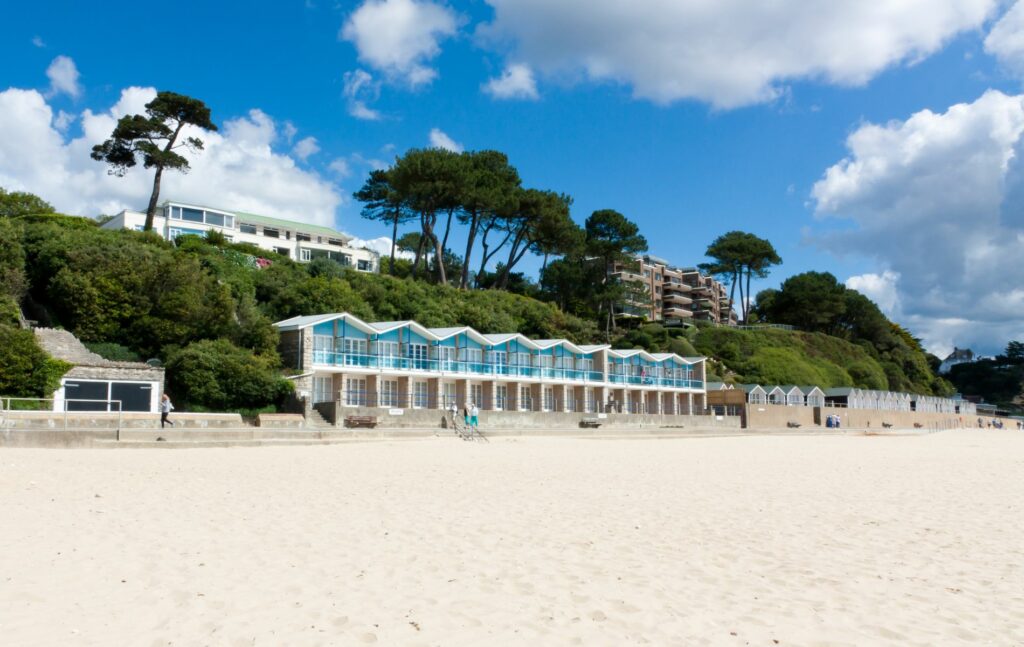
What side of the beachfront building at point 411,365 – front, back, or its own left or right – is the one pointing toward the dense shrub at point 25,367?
right

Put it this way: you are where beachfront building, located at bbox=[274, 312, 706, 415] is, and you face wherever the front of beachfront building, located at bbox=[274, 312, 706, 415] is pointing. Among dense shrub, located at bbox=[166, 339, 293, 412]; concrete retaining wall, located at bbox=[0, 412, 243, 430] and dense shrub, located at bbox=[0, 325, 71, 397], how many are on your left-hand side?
0

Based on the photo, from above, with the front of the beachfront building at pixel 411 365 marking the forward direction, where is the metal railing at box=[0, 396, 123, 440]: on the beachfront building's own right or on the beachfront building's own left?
on the beachfront building's own right

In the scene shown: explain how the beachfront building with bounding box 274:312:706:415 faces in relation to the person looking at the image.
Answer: facing the viewer and to the right of the viewer

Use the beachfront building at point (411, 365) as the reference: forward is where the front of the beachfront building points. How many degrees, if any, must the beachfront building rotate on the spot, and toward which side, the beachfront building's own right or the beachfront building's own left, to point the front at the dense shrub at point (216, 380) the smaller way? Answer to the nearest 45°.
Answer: approximately 90° to the beachfront building's own right

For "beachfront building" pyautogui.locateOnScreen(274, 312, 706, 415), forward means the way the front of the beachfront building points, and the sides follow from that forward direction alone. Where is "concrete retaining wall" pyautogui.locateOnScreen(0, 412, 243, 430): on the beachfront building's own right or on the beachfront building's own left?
on the beachfront building's own right

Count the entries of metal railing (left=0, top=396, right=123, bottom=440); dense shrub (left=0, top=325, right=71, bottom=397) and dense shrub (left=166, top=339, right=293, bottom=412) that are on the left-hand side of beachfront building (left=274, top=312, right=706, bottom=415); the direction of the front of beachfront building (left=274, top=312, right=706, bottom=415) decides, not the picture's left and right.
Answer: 0
